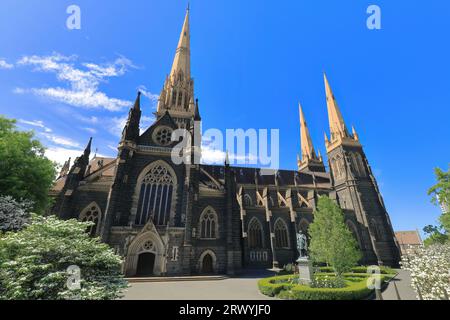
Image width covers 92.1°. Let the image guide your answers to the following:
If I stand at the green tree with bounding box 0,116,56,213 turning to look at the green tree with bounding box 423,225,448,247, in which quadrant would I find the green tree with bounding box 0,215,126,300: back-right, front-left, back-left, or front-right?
front-right

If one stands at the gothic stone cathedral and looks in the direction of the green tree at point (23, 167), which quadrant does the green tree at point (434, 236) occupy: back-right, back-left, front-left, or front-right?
back-left

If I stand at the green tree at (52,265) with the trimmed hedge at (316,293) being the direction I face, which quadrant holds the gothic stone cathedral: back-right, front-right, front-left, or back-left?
front-left

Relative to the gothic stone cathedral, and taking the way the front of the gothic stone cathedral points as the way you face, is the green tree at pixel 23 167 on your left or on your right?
on your right

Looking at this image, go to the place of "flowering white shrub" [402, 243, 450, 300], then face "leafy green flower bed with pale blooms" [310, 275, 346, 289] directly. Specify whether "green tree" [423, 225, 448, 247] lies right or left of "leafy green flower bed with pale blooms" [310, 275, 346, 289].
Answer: right
